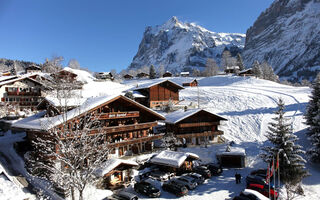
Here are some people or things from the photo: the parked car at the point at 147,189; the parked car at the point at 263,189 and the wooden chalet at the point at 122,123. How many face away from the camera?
0

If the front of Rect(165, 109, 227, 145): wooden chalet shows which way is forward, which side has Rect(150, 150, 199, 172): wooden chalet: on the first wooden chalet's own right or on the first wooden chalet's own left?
on the first wooden chalet's own right

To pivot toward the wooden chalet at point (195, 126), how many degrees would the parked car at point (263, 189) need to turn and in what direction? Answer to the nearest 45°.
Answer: approximately 180°

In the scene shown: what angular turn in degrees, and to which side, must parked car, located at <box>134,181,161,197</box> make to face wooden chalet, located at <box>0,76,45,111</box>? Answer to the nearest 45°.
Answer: approximately 180°

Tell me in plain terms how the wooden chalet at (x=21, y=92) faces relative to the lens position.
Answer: facing the viewer

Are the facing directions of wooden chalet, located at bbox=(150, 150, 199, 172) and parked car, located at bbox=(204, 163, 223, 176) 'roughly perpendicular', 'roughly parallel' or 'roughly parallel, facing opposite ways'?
roughly parallel

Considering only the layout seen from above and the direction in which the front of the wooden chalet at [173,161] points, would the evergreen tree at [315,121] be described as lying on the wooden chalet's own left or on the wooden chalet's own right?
on the wooden chalet's own left

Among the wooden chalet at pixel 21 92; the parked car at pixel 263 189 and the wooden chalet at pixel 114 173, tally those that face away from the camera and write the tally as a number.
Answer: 0

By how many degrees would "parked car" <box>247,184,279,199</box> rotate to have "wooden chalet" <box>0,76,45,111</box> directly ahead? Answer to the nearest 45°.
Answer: approximately 135° to its right

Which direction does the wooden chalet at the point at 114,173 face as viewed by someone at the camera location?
facing the viewer and to the right of the viewer

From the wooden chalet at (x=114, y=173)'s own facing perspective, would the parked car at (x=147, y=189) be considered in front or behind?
in front

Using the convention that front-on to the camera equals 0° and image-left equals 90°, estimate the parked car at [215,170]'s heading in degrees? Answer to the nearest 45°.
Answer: approximately 315°

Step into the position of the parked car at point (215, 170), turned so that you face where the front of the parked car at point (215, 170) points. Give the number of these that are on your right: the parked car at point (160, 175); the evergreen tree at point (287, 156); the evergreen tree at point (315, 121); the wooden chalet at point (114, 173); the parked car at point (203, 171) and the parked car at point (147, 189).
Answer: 4

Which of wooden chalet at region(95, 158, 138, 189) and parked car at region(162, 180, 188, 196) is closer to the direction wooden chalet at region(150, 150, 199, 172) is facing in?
the parked car

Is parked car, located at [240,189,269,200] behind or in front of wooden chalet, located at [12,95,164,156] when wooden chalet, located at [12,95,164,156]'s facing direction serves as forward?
in front

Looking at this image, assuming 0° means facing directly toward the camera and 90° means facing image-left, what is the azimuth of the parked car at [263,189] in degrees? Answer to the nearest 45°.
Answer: approximately 315°

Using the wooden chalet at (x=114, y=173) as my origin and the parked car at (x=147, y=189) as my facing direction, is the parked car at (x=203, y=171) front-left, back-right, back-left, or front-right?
front-left

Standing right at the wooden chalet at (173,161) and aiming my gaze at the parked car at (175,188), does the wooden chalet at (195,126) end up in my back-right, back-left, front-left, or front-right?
back-left
